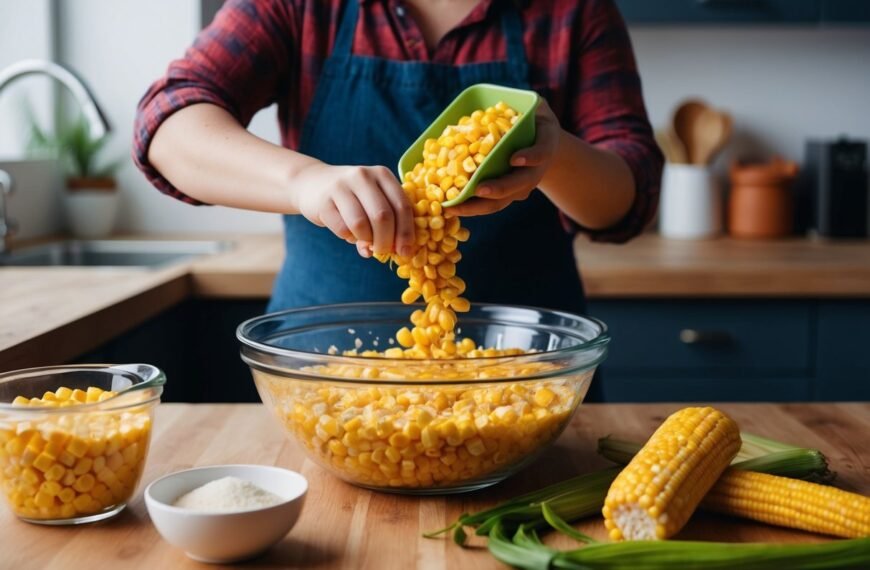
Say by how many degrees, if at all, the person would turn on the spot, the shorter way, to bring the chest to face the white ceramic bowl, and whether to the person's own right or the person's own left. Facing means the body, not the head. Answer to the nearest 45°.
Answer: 0° — they already face it

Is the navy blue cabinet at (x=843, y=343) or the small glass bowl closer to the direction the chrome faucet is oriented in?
the navy blue cabinet

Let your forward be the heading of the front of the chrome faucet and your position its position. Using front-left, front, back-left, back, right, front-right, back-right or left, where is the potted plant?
left

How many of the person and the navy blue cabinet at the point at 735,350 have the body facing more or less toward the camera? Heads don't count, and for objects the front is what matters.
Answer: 2

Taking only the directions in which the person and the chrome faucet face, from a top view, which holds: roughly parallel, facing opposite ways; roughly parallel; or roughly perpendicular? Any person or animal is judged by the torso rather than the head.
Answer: roughly perpendicular

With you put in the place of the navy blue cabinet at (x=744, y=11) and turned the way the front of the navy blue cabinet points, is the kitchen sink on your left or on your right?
on your right

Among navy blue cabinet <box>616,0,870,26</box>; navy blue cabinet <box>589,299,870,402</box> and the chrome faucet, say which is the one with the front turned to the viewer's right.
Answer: the chrome faucet

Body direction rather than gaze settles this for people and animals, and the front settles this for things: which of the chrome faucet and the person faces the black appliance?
the chrome faucet

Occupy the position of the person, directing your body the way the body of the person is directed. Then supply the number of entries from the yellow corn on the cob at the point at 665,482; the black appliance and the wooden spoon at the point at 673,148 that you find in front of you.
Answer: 1

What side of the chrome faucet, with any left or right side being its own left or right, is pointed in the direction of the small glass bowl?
right

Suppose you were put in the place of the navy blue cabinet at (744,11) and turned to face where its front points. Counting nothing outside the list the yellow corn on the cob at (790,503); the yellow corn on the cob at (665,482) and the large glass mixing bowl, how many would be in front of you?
3

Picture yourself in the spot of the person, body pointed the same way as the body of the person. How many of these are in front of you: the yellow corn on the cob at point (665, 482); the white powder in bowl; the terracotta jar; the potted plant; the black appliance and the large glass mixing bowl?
3
